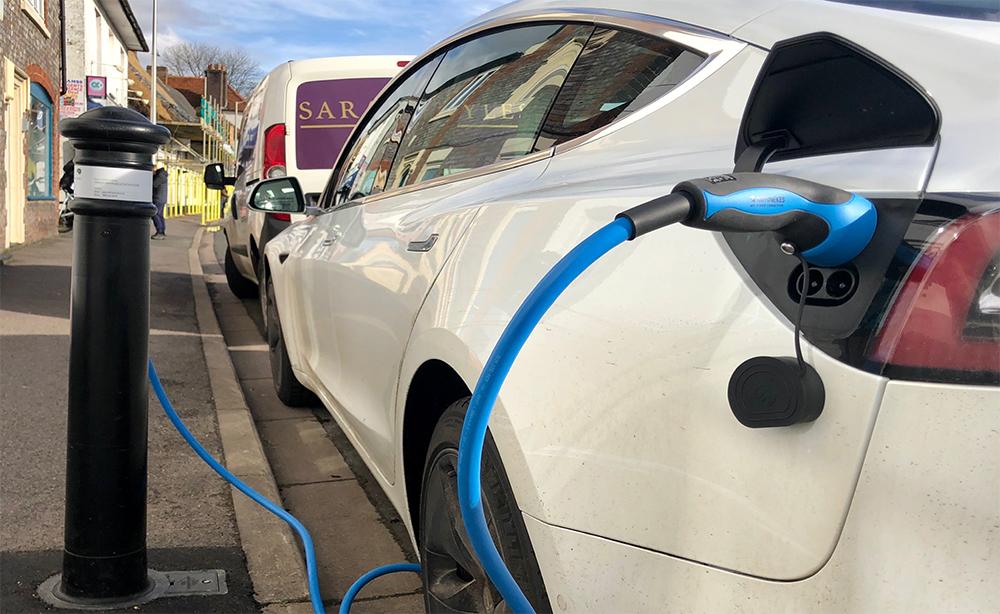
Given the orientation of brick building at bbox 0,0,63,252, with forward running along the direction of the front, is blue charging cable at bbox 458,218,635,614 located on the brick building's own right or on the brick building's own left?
on the brick building's own right

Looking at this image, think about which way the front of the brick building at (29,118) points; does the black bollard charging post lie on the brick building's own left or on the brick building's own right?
on the brick building's own right

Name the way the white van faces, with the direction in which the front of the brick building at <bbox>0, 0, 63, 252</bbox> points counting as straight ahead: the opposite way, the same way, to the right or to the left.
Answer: to the left

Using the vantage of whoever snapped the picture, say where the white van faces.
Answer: facing away from the viewer

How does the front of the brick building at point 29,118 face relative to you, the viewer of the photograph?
facing to the right of the viewer

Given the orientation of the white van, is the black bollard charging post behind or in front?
behind

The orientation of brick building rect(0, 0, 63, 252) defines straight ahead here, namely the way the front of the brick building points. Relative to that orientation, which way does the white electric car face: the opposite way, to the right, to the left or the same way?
to the left

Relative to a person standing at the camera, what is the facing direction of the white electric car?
facing away from the viewer and to the left of the viewer
